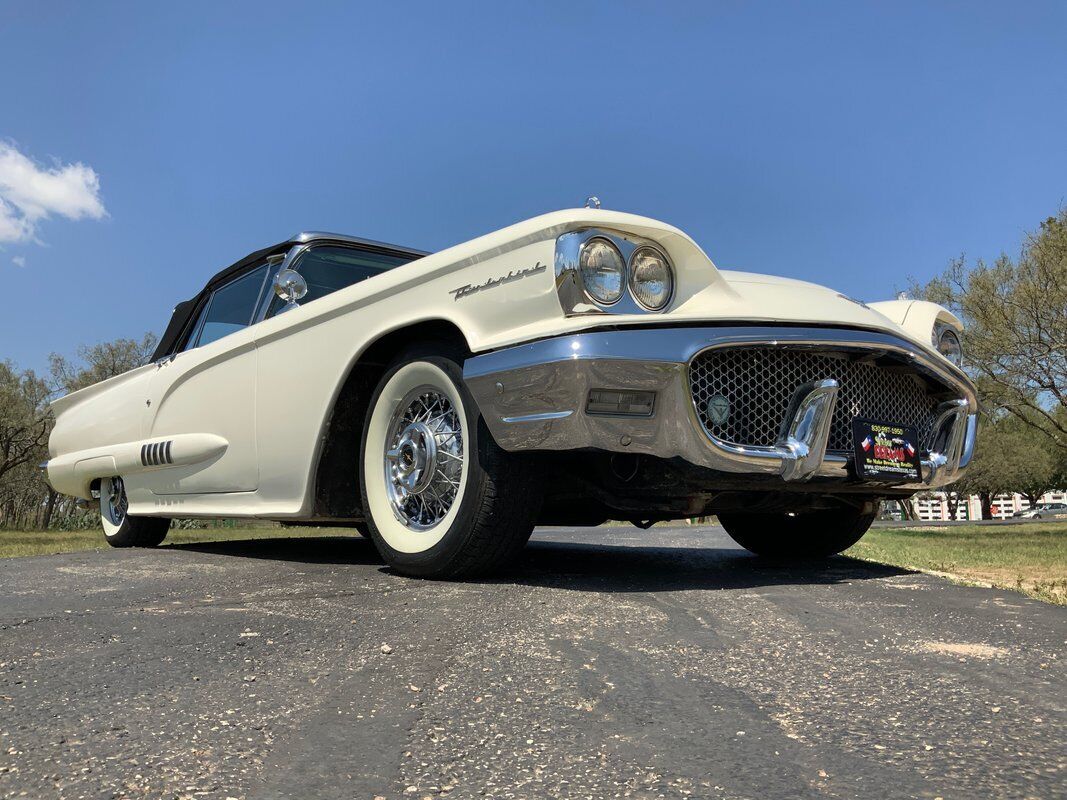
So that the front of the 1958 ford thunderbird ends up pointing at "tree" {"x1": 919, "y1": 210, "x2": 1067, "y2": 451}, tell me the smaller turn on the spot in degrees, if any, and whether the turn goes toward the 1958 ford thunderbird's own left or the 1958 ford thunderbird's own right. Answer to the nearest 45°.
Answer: approximately 90° to the 1958 ford thunderbird's own left

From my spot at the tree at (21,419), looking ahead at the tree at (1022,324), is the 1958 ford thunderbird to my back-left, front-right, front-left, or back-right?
front-right

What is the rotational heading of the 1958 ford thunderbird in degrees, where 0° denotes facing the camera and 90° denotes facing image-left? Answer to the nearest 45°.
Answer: approximately 315°

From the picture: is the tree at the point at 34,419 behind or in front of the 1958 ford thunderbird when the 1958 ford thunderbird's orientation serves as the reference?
behind

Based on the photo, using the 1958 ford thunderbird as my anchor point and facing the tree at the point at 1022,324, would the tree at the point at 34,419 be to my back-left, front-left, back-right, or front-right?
front-left

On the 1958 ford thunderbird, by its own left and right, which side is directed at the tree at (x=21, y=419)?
back
